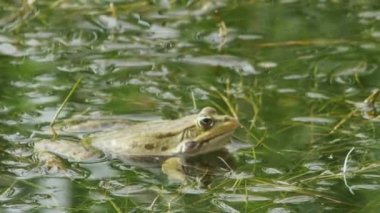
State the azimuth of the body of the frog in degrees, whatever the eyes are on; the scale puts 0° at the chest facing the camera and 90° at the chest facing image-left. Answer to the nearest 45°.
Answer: approximately 270°
